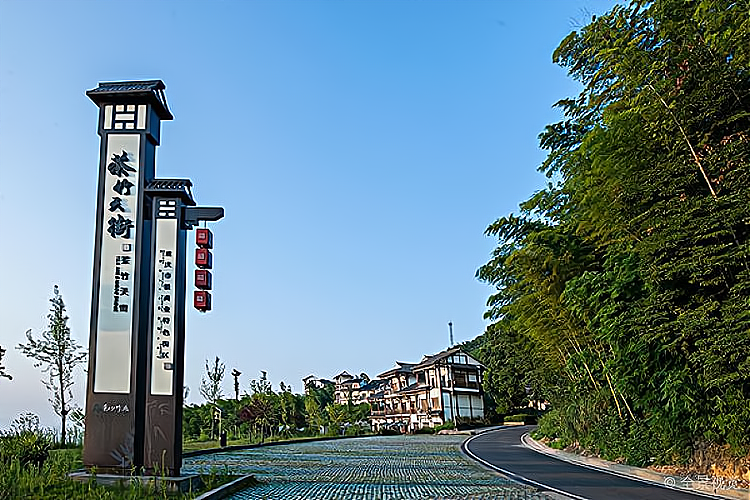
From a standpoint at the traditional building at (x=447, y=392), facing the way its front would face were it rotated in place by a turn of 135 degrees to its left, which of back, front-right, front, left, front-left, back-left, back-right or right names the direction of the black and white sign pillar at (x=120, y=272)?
right

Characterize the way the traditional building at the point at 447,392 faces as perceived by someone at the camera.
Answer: facing the viewer and to the left of the viewer

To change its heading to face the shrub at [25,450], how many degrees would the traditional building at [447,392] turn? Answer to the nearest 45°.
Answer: approximately 45° to its left

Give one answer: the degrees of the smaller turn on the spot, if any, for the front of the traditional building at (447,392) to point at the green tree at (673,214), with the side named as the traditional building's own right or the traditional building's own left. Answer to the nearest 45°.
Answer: approximately 45° to the traditional building's own left
